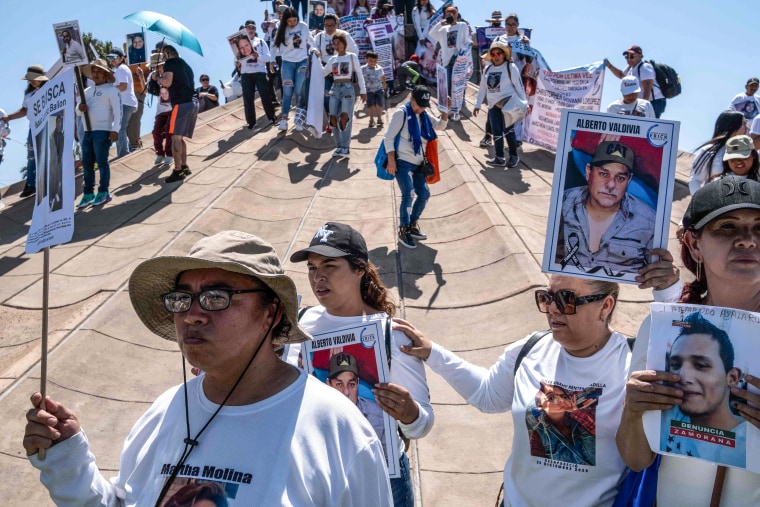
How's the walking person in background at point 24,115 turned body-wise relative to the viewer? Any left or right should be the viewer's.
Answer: facing the viewer and to the left of the viewer

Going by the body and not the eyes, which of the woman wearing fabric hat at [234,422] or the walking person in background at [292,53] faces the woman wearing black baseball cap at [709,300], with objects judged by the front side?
the walking person in background

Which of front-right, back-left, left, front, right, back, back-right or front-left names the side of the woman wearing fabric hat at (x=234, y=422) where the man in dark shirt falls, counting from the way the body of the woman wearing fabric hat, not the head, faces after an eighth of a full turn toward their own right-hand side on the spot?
right

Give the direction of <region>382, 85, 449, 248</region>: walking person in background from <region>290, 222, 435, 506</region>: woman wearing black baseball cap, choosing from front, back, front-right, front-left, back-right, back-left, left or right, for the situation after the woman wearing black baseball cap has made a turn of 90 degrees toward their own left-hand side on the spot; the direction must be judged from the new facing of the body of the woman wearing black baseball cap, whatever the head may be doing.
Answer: back-left

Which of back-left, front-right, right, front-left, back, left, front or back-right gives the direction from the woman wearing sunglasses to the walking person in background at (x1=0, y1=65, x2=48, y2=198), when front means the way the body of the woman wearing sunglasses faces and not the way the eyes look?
right

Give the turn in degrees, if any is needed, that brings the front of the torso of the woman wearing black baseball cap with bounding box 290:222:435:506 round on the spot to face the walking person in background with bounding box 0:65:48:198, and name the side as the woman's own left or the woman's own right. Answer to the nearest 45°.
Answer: approximately 90° to the woman's own right

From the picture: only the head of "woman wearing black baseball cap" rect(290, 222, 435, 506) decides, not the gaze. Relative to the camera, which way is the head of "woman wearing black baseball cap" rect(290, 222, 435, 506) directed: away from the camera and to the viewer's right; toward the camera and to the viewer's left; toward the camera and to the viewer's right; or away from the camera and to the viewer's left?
toward the camera and to the viewer's left

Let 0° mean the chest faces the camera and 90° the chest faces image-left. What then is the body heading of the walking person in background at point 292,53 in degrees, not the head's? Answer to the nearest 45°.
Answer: approximately 0°

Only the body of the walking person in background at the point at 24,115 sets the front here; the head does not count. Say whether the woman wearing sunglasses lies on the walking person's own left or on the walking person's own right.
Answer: on the walking person's own left

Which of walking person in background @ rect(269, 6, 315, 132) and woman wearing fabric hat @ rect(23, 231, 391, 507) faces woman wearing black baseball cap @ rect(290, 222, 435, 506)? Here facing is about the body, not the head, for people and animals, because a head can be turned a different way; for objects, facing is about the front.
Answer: the walking person in background

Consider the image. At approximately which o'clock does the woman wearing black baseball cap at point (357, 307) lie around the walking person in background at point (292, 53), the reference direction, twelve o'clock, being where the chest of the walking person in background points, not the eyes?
The woman wearing black baseball cap is roughly at 12 o'clock from the walking person in background.

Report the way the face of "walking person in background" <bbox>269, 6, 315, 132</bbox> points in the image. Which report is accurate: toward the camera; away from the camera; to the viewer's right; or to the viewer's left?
toward the camera

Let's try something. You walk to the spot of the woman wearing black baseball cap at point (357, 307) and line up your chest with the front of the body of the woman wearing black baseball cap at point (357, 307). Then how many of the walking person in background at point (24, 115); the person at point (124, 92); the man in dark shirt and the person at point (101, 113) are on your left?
0

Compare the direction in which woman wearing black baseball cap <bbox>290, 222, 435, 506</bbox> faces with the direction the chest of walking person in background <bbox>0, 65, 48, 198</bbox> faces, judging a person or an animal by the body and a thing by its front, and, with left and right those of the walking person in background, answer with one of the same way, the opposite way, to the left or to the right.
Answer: the same way

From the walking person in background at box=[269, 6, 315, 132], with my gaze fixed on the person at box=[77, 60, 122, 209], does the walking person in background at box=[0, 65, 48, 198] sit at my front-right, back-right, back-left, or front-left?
front-right

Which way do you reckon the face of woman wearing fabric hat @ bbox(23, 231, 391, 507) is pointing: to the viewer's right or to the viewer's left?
to the viewer's left

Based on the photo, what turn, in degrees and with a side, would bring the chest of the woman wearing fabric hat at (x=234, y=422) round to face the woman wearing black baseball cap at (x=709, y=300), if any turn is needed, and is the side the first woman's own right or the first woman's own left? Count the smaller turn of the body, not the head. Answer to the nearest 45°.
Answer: approximately 135° to the first woman's own left

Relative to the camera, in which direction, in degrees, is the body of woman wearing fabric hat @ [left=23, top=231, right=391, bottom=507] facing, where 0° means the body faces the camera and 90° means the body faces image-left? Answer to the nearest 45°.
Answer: approximately 45°
